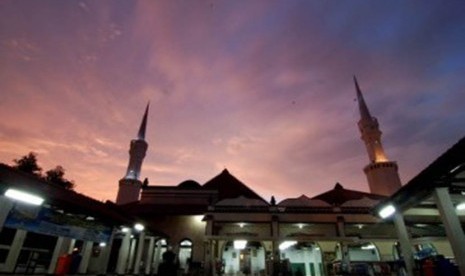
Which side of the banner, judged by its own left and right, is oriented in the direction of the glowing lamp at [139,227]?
left

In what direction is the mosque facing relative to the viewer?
toward the camera

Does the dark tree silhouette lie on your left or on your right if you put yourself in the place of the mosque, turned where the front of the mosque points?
on your right

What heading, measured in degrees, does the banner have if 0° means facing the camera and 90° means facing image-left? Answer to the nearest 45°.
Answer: approximately 315°

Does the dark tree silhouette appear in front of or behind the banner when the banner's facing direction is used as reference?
behind

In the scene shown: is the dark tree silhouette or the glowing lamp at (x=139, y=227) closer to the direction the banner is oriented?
the glowing lamp

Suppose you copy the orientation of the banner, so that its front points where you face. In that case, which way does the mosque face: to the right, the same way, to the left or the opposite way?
to the right
